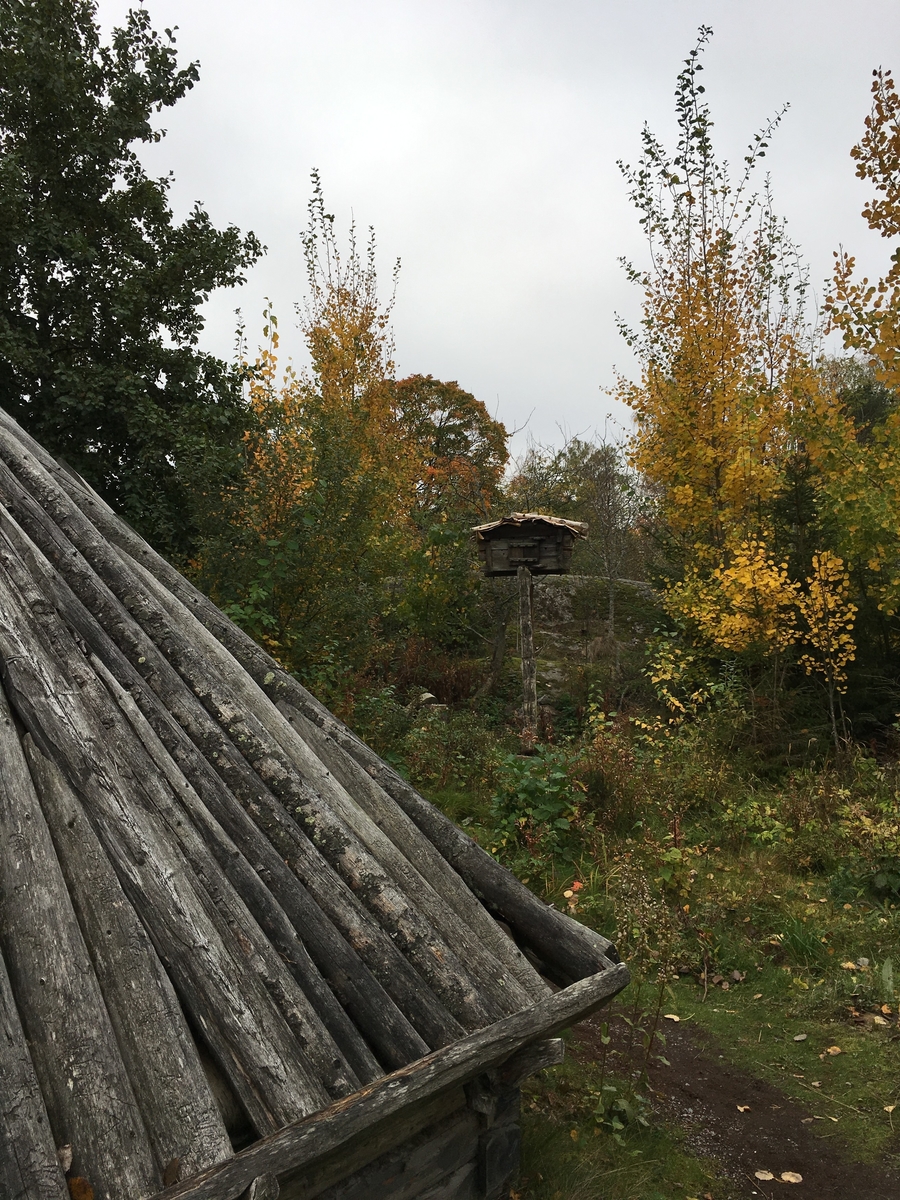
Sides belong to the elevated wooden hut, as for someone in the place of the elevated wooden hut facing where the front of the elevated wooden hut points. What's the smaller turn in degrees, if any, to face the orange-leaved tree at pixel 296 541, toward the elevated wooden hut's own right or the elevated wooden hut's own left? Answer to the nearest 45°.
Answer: approximately 45° to the elevated wooden hut's own right

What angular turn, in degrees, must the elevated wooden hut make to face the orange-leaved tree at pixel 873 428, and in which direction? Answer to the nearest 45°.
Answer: approximately 45° to its left

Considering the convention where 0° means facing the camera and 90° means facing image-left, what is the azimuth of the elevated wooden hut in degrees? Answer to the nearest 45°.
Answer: approximately 0°

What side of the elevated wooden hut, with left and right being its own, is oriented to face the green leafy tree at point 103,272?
right
